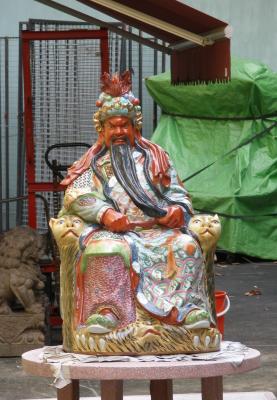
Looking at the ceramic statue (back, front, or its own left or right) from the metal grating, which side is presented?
back

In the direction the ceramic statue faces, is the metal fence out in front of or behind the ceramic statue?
behind

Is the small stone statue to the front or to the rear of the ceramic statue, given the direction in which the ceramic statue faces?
to the rear

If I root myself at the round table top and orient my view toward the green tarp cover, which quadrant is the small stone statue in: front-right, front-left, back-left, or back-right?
front-left

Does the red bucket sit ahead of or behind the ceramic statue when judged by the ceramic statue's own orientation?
behind

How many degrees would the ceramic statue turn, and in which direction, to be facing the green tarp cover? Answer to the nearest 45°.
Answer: approximately 180°
